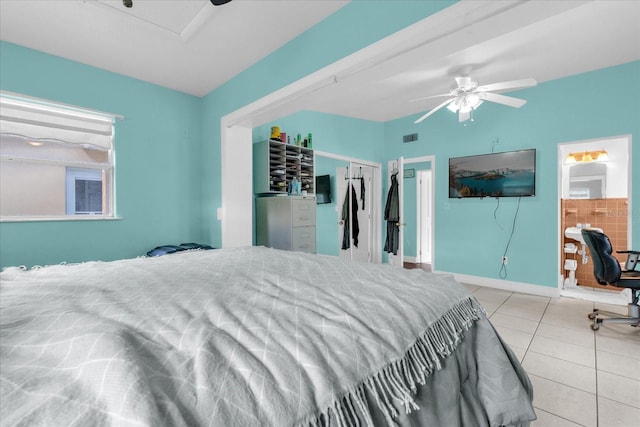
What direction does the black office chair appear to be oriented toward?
to the viewer's right

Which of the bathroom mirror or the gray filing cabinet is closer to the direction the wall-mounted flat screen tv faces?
the gray filing cabinet

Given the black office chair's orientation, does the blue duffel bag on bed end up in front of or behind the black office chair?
behind

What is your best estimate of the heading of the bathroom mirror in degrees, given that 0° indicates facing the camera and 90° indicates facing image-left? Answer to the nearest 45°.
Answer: approximately 0°

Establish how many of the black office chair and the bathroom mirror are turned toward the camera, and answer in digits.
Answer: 1

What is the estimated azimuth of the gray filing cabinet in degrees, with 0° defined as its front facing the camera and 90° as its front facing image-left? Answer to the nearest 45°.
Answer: approximately 315°

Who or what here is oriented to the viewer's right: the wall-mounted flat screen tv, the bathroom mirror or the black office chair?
the black office chair

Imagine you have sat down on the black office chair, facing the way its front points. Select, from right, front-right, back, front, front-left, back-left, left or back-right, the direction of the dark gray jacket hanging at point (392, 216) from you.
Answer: back

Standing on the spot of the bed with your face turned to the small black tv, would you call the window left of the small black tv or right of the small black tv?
left

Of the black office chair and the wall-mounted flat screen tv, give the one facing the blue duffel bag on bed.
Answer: the wall-mounted flat screen tv

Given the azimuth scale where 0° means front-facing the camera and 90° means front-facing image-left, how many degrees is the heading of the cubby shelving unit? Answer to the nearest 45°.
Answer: approximately 315°

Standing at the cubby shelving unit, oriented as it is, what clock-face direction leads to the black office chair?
The black office chair is roughly at 11 o'clock from the cubby shelving unit.
